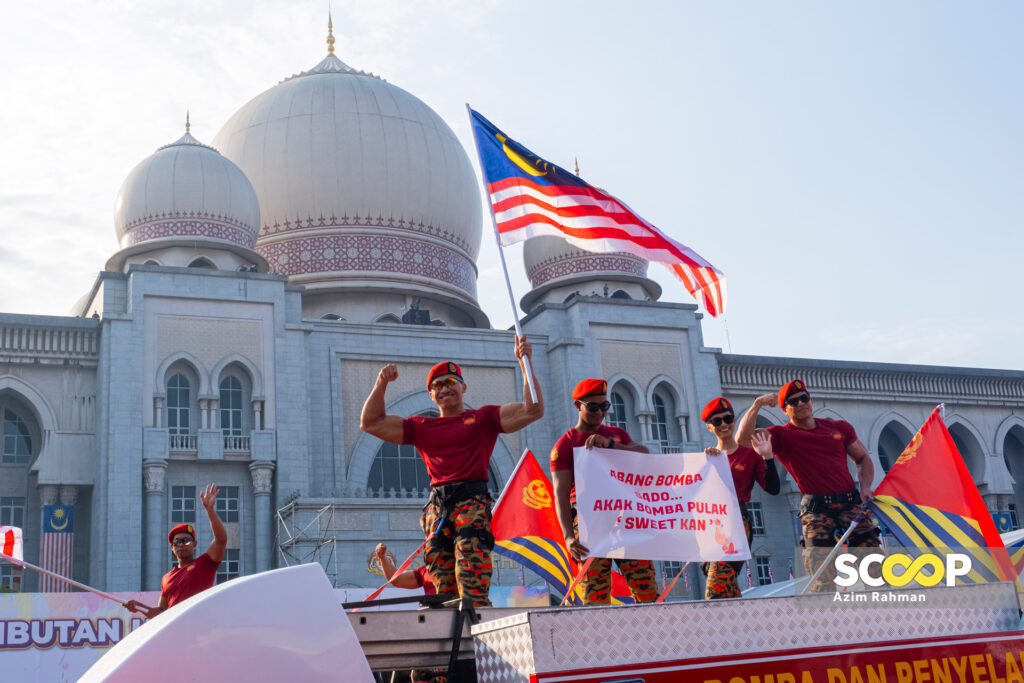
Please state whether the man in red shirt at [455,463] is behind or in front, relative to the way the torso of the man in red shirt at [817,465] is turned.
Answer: in front

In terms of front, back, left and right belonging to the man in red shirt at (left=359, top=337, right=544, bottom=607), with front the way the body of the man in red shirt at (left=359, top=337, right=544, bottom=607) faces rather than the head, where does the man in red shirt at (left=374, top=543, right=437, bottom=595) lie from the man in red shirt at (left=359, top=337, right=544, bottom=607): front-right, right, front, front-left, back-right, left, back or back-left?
back

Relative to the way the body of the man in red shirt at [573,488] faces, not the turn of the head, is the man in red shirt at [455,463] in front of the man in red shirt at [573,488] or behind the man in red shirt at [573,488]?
in front

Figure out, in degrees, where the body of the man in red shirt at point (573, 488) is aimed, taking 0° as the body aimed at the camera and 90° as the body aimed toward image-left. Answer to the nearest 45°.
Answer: approximately 0°

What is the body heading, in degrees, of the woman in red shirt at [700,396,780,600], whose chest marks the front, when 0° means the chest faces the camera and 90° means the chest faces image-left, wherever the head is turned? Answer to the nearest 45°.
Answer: approximately 0°

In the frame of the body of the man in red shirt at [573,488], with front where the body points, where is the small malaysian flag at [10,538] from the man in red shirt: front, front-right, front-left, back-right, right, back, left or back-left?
back-right

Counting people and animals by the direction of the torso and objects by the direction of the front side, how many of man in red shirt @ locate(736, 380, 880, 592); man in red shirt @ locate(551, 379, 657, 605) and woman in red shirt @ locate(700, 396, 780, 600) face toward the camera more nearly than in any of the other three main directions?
3

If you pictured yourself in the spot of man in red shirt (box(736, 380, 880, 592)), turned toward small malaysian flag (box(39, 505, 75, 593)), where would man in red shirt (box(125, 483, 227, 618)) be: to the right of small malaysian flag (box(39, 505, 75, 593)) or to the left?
left
